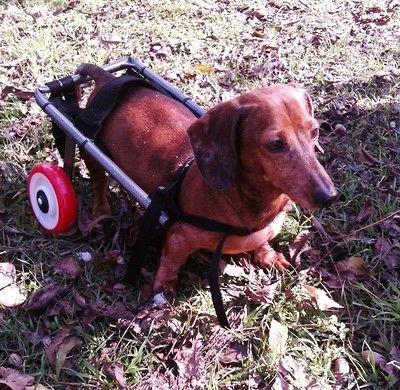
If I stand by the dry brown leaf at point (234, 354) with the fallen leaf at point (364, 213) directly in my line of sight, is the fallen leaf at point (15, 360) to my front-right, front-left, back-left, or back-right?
back-left

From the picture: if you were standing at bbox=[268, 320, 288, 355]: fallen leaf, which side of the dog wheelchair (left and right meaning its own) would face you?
front

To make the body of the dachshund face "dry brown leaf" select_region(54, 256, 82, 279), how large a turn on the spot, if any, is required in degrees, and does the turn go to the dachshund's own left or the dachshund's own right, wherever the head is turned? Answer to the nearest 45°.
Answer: approximately 135° to the dachshund's own right

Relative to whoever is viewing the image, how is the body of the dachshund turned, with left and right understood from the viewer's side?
facing the viewer and to the right of the viewer

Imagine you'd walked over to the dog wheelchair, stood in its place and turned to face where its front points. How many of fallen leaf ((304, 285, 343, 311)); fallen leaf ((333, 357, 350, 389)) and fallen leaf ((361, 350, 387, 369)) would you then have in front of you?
3

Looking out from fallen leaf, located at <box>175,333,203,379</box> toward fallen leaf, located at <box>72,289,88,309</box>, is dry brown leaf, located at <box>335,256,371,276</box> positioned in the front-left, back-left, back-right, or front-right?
back-right

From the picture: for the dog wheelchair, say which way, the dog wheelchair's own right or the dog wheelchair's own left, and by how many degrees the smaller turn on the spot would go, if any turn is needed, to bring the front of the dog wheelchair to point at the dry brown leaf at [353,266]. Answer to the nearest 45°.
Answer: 0° — it already faces it

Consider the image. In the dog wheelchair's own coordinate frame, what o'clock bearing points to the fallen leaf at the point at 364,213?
The fallen leaf is roughly at 11 o'clock from the dog wheelchair.

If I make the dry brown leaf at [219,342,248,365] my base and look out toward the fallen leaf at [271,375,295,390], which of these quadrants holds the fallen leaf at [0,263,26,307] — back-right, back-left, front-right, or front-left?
back-right

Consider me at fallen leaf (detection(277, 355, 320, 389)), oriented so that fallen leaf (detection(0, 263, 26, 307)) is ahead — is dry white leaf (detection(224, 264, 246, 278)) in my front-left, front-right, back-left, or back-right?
front-right

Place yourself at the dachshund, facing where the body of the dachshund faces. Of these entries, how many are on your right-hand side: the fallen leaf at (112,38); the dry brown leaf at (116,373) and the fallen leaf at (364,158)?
1

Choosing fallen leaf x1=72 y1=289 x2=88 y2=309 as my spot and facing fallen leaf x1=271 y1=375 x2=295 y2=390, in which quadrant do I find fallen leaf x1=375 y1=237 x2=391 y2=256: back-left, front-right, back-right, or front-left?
front-left

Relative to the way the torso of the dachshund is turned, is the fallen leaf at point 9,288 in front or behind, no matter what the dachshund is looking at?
behind

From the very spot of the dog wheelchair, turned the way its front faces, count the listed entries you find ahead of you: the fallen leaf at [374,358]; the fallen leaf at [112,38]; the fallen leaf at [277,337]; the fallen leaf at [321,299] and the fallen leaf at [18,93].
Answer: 3
